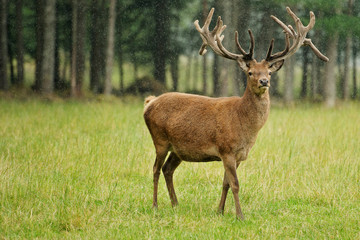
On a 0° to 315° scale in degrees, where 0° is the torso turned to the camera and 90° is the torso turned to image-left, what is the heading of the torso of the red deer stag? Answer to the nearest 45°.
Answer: approximately 315°
